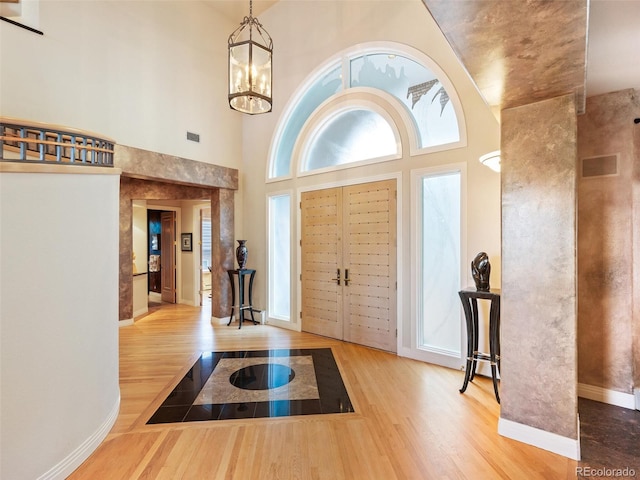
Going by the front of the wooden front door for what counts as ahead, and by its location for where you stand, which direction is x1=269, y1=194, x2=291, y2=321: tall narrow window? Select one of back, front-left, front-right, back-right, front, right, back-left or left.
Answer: right

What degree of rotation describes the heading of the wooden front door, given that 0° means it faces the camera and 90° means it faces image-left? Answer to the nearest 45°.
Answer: approximately 45°

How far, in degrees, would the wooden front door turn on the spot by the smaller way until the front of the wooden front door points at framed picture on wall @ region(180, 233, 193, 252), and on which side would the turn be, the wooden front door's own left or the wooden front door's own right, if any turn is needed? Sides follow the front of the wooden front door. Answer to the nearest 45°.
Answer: approximately 90° to the wooden front door's own right

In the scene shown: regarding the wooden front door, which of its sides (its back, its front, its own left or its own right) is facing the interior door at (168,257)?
right

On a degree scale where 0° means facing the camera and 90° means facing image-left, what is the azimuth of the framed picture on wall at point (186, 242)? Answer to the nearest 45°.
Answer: approximately 0°

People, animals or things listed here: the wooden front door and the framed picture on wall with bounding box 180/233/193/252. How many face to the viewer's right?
0

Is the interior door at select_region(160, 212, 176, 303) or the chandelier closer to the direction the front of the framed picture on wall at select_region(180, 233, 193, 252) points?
the chandelier

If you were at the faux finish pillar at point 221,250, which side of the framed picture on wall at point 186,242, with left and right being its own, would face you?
front
